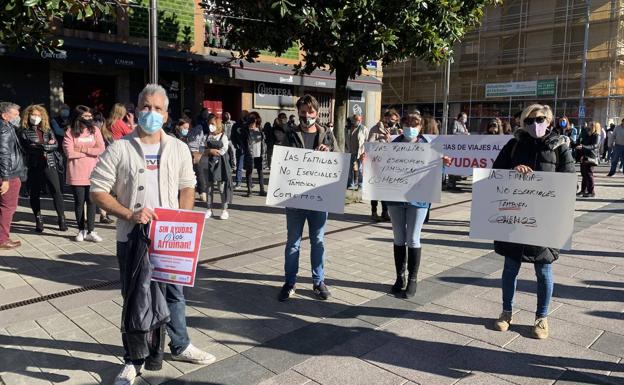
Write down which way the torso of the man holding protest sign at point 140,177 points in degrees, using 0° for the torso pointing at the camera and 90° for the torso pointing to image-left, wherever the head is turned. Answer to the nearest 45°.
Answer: approximately 0°

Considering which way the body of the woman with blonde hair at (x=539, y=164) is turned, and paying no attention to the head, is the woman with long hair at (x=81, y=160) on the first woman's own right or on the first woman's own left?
on the first woman's own right

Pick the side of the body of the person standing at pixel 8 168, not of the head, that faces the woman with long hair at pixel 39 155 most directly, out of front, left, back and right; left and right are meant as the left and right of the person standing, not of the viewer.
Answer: left

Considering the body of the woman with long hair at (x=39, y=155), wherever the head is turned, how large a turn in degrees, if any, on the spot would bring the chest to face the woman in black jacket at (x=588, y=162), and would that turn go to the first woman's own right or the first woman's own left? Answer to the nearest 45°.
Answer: approximately 90° to the first woman's own left

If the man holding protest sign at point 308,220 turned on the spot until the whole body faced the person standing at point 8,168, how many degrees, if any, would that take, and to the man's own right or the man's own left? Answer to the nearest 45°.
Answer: approximately 135° to the man's own right
